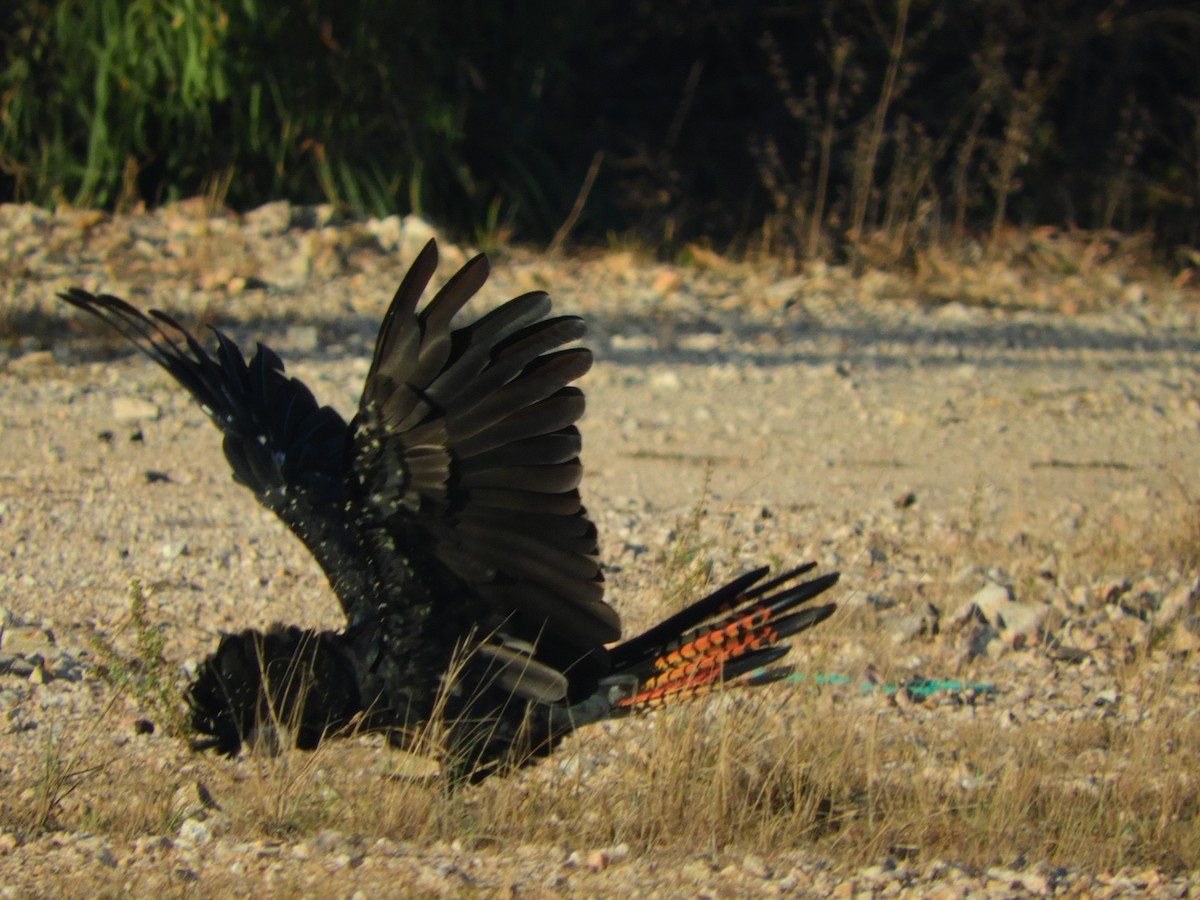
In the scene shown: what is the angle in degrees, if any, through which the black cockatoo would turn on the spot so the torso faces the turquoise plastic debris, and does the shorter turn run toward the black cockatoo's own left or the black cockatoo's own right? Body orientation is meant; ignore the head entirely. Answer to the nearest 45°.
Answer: approximately 135° to the black cockatoo's own right

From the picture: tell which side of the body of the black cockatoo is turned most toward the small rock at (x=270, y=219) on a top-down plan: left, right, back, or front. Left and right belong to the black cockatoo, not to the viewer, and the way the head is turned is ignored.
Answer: right

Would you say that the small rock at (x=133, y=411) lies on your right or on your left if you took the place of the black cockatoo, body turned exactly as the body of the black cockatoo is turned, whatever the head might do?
on your right

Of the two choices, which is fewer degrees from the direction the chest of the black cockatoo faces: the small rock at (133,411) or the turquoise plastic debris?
the small rock

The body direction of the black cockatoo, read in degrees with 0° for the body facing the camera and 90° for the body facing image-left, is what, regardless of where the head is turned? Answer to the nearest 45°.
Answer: approximately 90°
